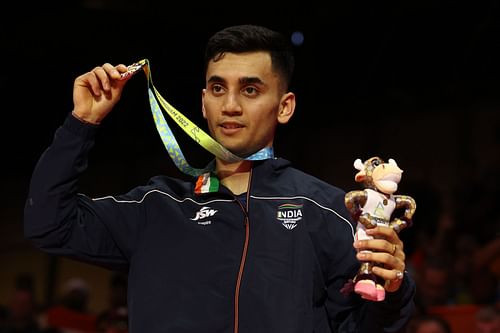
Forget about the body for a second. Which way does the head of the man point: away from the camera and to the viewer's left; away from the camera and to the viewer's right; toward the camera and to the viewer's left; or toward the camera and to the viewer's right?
toward the camera and to the viewer's left

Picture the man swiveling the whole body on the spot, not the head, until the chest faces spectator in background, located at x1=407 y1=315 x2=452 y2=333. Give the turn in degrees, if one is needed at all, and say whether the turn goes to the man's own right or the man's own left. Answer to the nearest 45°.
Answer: approximately 135° to the man's own left

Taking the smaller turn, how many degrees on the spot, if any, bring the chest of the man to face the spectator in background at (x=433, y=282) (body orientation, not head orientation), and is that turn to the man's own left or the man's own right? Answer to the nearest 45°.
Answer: approximately 135° to the man's own left

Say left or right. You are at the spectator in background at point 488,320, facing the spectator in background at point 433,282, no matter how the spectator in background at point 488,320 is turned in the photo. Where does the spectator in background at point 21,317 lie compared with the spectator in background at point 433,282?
left

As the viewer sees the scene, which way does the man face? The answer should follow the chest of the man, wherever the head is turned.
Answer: toward the camera

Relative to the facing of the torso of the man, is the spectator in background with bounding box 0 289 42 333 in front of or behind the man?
behind
